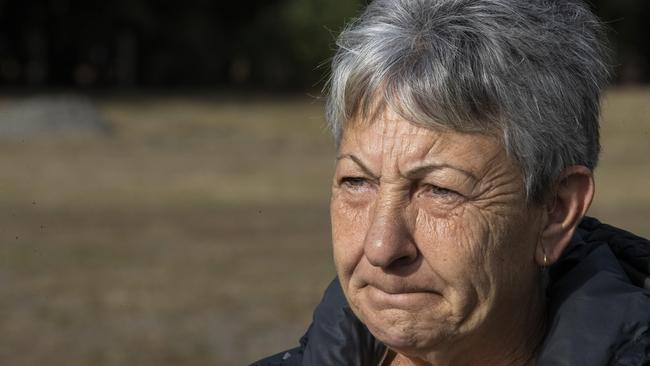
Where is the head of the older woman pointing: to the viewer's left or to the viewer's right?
to the viewer's left
